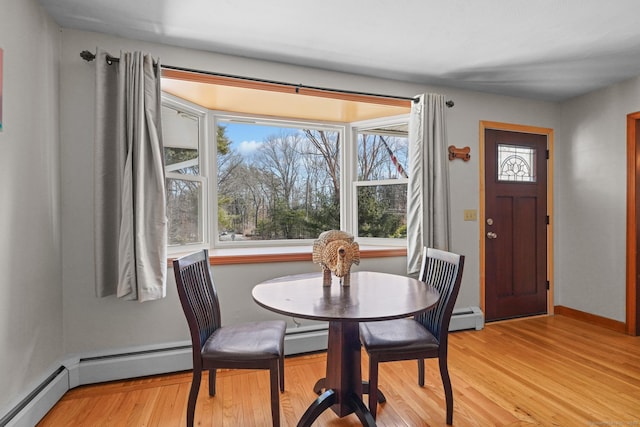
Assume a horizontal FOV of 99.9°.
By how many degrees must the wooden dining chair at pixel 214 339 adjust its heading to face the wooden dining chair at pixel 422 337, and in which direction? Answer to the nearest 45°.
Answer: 0° — it already faces it

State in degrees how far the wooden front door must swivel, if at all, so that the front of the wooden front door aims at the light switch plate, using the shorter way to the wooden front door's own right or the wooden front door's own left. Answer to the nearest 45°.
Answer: approximately 90° to the wooden front door's own right

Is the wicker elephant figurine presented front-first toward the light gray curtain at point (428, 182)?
no

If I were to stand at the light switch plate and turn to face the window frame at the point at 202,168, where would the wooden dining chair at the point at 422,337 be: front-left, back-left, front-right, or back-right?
front-left

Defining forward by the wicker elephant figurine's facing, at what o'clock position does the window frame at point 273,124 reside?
The window frame is roughly at 5 o'clock from the wicker elephant figurine.

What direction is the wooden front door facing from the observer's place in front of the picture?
facing the viewer and to the right of the viewer

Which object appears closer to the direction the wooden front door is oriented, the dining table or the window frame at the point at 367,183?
the dining table

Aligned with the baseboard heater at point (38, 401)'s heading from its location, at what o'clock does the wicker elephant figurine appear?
The wicker elephant figurine is roughly at 12 o'clock from the baseboard heater.

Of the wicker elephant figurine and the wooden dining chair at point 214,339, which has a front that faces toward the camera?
the wicker elephant figurine

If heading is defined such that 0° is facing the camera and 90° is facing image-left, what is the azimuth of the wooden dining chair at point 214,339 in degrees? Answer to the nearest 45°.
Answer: approximately 270°

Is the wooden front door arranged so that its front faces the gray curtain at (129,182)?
no

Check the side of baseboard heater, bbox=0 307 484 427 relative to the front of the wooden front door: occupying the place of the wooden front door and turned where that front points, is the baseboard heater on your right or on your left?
on your right

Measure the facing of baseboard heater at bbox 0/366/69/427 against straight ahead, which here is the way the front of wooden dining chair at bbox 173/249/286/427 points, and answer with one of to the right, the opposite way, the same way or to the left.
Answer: the same way

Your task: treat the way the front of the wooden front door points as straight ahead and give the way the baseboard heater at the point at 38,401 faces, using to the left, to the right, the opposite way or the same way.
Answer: to the left

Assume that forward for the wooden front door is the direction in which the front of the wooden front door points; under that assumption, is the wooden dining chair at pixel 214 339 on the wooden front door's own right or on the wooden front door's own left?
on the wooden front door's own right

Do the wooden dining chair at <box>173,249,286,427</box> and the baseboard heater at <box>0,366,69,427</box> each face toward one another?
no

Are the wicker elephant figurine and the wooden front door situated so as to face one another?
no

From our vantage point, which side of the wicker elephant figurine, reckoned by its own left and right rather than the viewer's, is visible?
front
